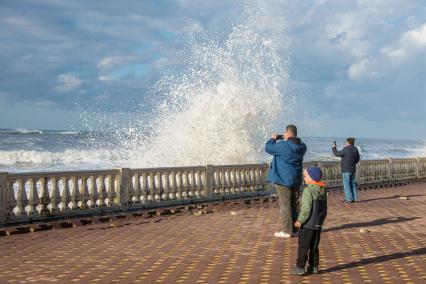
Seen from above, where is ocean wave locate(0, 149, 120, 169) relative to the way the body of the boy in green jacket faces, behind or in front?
in front

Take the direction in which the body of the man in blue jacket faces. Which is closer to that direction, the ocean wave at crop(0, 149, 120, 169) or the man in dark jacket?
the ocean wave

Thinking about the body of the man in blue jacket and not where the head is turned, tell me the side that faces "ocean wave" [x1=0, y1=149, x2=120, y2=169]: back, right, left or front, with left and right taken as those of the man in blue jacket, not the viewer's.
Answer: front

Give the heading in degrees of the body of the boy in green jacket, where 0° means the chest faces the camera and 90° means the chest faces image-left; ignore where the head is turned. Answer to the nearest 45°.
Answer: approximately 135°

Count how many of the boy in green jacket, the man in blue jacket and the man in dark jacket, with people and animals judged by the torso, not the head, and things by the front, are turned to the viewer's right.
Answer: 0

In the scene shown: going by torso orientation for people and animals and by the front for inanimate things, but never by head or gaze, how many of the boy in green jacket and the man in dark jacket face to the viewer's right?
0

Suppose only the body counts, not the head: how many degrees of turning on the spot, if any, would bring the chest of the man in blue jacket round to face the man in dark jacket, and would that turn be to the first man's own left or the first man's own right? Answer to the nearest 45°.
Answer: approximately 45° to the first man's own right

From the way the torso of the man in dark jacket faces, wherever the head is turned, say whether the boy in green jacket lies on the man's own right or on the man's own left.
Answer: on the man's own left

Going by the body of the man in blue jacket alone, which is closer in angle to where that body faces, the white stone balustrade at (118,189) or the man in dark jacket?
the white stone balustrade

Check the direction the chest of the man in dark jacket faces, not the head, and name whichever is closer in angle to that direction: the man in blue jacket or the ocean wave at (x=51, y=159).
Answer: the ocean wave

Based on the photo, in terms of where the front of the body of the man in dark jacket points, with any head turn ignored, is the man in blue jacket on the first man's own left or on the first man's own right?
on the first man's own left

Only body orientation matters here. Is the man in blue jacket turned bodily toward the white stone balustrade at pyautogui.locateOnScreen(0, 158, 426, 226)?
yes

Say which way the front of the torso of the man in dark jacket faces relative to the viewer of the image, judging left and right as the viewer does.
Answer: facing away from the viewer and to the left of the viewer

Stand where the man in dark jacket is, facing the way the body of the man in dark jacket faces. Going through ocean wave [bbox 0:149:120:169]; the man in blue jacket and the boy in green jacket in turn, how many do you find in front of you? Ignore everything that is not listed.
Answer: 1

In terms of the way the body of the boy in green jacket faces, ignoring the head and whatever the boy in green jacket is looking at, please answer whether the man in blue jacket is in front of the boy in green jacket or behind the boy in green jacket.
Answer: in front

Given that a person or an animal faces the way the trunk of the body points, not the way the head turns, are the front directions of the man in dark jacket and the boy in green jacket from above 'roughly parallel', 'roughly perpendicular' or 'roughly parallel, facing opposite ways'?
roughly parallel

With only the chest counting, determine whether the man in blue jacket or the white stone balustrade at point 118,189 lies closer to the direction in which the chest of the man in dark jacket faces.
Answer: the white stone balustrade

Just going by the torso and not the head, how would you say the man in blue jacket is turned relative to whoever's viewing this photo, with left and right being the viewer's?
facing away from the viewer and to the left of the viewer
